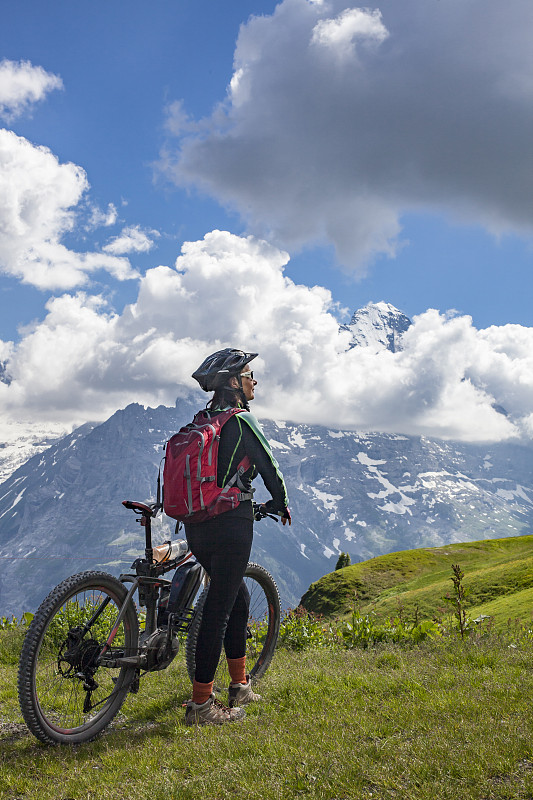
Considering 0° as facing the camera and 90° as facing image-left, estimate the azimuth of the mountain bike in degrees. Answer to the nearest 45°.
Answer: approximately 225°

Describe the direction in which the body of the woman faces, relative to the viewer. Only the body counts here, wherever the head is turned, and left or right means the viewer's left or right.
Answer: facing to the right of the viewer

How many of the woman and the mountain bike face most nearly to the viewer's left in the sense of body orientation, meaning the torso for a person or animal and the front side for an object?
0

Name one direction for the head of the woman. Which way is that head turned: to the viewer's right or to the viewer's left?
to the viewer's right
